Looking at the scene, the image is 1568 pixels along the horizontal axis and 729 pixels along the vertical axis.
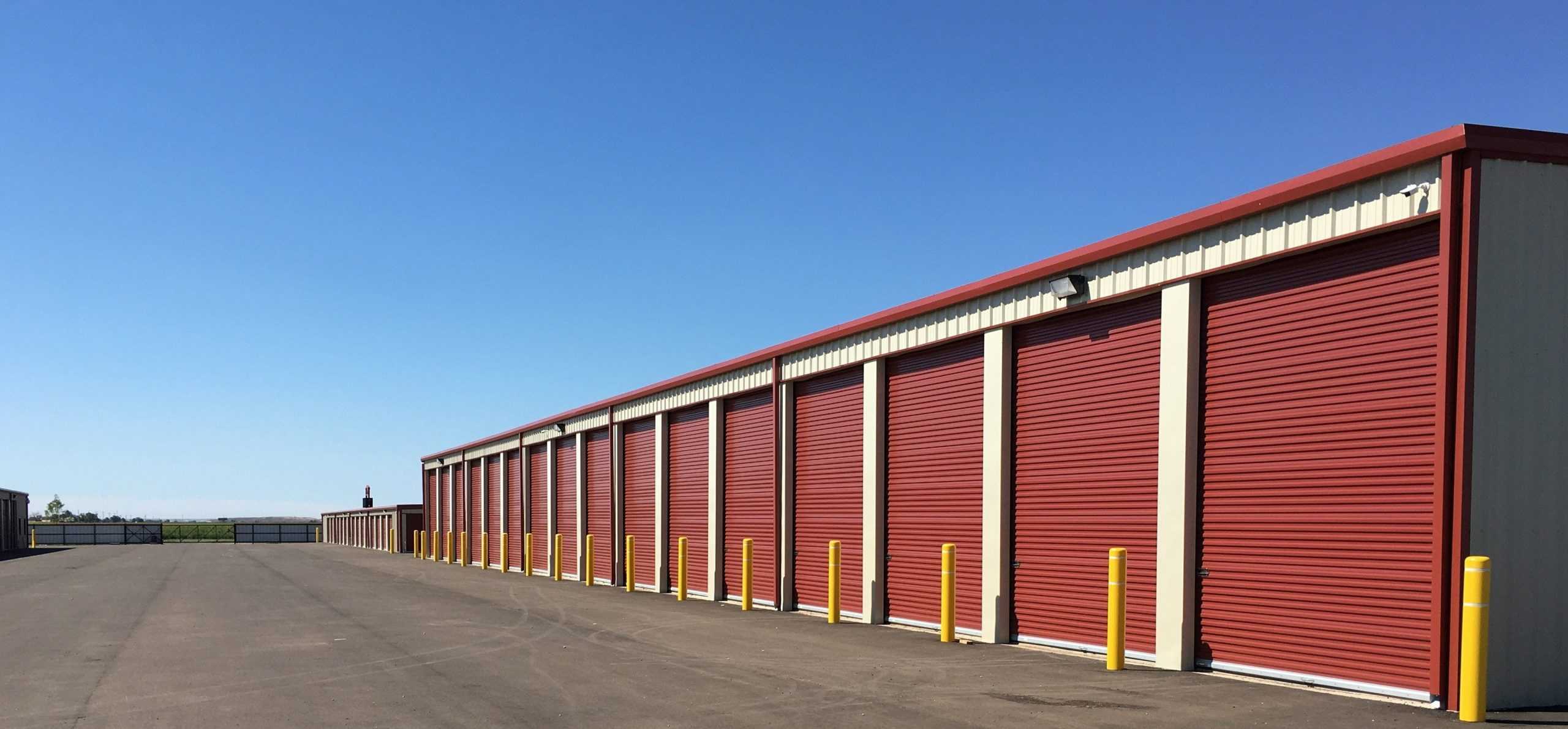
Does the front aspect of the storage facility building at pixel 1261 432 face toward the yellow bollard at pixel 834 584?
no

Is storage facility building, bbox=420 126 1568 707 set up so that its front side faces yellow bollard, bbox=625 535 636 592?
no

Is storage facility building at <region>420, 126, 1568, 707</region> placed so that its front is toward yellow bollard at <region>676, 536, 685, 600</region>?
no

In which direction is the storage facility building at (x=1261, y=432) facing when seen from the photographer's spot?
facing the viewer and to the left of the viewer

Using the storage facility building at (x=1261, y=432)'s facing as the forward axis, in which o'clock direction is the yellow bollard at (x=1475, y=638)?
The yellow bollard is roughly at 10 o'clock from the storage facility building.

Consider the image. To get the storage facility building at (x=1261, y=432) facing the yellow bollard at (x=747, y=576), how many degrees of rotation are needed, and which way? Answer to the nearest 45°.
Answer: approximately 90° to its right

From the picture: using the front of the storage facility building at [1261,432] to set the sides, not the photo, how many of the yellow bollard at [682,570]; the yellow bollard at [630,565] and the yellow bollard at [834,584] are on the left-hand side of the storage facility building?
0
